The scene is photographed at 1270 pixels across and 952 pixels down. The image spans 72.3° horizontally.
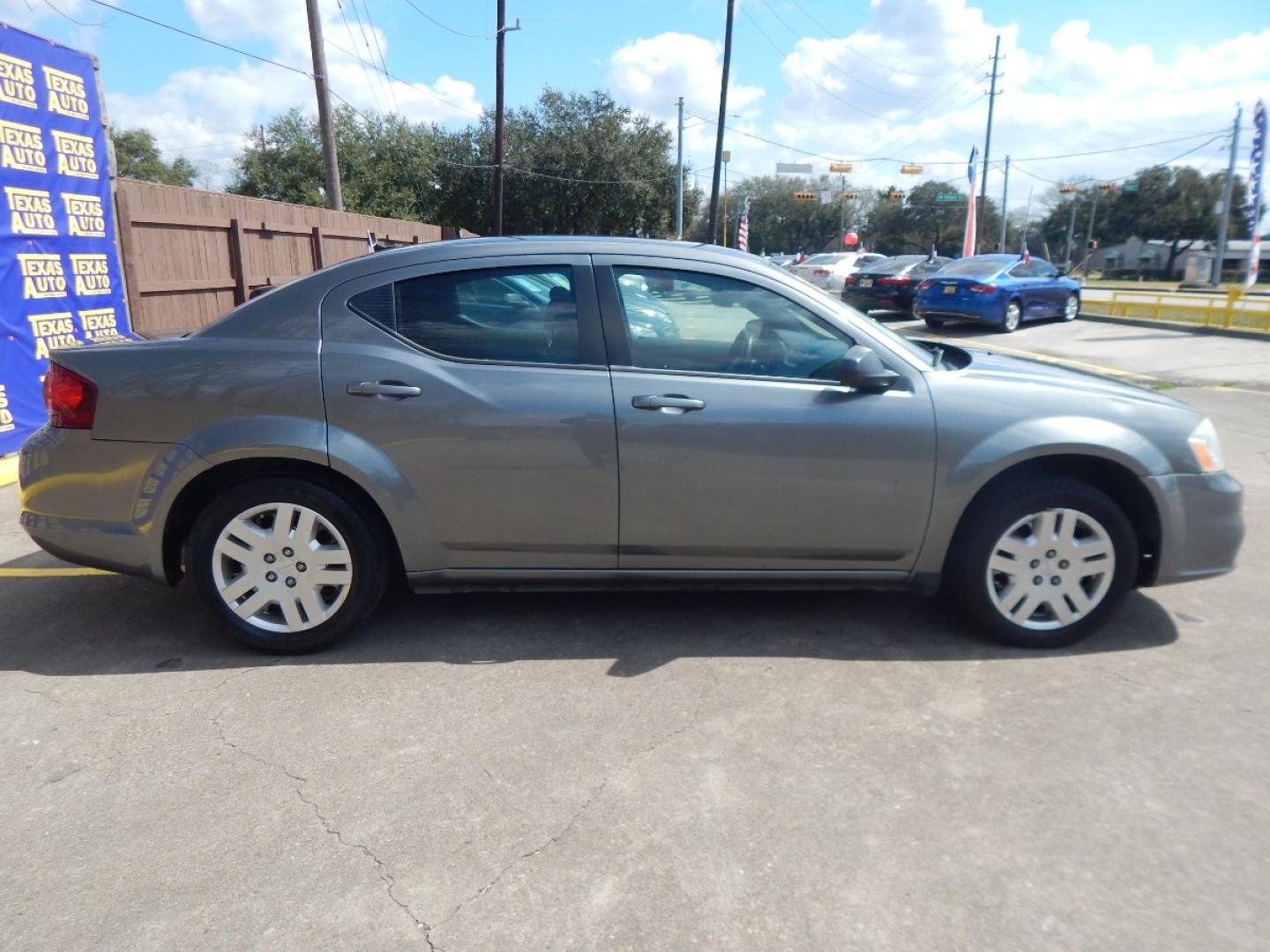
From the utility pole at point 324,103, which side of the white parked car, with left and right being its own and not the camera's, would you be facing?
back

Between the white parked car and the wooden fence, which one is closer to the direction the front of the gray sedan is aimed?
the white parked car

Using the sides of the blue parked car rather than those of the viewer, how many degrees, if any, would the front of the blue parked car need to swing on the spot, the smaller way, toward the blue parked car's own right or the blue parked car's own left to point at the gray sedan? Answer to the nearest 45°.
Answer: approximately 135° to the blue parked car's own right

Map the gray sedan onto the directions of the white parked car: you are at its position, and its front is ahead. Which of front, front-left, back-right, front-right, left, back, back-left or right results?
back-right

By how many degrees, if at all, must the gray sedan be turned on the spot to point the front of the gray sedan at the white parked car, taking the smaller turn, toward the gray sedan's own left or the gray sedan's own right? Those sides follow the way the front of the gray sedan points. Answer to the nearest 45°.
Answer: approximately 90° to the gray sedan's own left

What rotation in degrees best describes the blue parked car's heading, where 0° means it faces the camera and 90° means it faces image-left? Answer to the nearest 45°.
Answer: approximately 225°

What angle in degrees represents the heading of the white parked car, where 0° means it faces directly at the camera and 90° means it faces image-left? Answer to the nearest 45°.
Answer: approximately 225°

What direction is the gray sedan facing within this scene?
to the viewer's right

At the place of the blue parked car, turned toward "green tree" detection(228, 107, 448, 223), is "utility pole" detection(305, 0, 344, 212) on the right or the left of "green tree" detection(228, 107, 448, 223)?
left

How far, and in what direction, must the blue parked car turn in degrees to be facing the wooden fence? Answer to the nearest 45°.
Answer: approximately 180°

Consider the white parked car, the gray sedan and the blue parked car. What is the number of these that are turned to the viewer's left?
0

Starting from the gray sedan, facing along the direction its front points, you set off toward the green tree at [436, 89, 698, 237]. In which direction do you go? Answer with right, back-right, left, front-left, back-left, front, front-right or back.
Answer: left

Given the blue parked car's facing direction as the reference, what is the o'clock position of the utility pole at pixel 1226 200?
The utility pole is roughly at 11 o'clock from the blue parked car.

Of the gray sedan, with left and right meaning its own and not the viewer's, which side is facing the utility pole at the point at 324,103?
left
